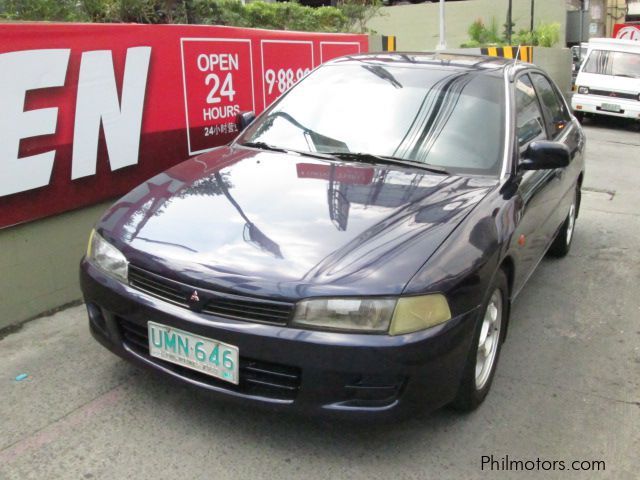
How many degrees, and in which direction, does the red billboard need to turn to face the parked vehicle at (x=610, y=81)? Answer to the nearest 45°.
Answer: approximately 90° to its left

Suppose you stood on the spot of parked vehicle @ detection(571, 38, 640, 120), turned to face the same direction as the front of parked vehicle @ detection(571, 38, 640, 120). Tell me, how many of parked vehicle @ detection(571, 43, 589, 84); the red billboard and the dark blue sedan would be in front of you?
2

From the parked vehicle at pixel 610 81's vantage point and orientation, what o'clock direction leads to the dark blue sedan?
The dark blue sedan is roughly at 12 o'clock from the parked vehicle.

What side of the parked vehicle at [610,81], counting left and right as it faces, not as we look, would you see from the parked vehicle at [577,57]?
back

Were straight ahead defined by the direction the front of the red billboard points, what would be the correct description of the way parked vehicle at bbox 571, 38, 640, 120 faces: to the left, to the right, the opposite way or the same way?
to the right

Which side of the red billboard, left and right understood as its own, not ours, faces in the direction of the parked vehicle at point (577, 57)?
left

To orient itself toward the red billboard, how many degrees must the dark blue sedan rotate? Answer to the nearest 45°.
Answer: approximately 90° to its right
